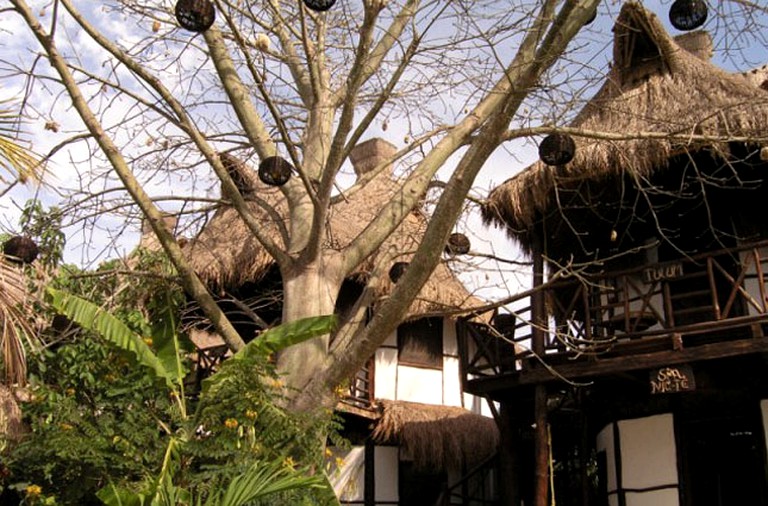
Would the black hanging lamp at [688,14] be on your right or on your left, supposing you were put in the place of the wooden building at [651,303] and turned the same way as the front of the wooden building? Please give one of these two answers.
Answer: on your left

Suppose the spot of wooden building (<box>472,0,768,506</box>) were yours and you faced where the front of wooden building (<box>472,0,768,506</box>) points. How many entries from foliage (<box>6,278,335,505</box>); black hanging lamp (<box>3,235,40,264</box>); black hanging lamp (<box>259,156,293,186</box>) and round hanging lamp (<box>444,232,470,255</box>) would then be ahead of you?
4

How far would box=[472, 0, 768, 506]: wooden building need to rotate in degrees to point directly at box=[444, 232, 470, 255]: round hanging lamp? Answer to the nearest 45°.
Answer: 0° — it already faces it

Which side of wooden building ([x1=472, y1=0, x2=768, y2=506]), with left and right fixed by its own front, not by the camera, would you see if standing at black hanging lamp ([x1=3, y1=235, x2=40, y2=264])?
front

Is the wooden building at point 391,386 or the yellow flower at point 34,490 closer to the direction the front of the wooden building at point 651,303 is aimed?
the yellow flower

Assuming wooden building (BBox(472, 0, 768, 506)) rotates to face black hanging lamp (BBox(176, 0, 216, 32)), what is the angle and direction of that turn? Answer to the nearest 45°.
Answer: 0° — it already faces it

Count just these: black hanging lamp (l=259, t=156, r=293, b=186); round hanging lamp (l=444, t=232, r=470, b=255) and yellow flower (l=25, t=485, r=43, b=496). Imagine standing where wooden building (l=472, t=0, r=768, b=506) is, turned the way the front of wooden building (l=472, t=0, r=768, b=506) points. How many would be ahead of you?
3

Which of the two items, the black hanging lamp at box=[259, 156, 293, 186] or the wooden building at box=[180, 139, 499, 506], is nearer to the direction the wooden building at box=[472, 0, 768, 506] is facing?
the black hanging lamp

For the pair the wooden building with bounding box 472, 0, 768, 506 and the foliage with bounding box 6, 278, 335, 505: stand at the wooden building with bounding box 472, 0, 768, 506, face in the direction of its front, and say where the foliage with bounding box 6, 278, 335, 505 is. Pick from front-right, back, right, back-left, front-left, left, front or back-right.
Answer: front

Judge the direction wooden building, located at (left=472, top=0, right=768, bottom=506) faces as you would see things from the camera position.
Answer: facing the viewer and to the left of the viewer

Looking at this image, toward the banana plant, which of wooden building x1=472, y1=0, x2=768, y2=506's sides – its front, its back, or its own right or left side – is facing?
front

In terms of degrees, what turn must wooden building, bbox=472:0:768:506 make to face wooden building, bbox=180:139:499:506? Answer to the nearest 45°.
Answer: approximately 90° to its right

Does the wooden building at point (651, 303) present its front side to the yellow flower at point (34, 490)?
yes
